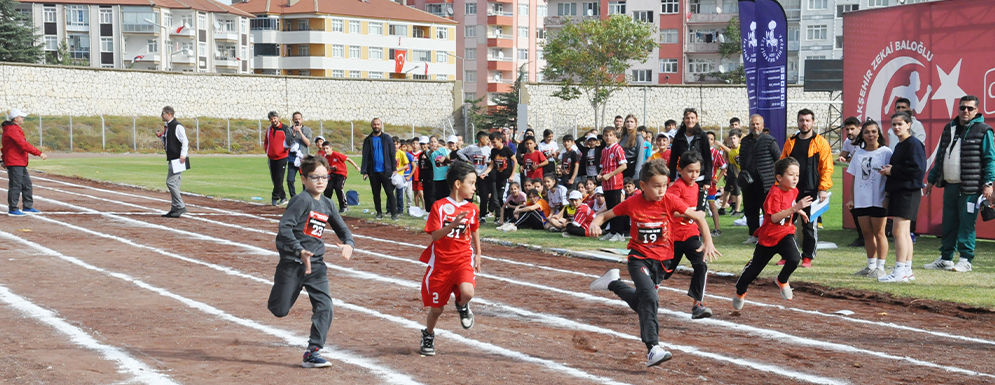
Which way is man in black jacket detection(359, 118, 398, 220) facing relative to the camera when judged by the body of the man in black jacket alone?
toward the camera

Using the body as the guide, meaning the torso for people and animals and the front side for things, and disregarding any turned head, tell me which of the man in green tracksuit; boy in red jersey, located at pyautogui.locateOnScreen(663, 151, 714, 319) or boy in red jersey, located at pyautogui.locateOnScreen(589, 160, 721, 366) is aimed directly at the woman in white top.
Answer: the man in green tracksuit

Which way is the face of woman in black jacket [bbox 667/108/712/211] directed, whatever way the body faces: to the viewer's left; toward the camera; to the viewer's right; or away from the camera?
toward the camera

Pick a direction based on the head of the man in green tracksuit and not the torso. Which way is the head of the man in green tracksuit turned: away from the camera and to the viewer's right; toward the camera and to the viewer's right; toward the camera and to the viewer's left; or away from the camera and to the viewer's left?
toward the camera and to the viewer's left

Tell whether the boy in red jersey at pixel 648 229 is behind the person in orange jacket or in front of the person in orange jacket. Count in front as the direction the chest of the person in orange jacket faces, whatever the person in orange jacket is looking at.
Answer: in front

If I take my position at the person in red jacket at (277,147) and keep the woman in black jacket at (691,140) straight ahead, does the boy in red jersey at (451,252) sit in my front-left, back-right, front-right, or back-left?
front-right

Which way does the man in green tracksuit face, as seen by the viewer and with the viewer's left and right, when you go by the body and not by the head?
facing the viewer and to the left of the viewer

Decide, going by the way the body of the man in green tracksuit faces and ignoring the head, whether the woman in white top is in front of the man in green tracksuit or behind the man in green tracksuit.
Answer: in front

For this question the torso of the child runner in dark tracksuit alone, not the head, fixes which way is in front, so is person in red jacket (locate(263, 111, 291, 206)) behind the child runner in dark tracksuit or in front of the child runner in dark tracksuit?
behind

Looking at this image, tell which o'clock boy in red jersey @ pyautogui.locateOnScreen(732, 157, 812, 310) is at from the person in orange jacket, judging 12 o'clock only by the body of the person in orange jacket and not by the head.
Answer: The boy in red jersey is roughly at 12 o'clock from the person in orange jacket.

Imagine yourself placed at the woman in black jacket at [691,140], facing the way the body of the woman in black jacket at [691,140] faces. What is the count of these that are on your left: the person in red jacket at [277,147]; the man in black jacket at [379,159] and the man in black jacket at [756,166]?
1

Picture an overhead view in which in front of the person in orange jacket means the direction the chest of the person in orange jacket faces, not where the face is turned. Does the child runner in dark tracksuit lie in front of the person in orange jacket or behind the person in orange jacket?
in front

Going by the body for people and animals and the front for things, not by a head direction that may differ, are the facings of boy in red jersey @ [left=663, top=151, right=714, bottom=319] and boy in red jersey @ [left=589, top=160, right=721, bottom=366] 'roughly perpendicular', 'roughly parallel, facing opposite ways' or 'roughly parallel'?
roughly parallel

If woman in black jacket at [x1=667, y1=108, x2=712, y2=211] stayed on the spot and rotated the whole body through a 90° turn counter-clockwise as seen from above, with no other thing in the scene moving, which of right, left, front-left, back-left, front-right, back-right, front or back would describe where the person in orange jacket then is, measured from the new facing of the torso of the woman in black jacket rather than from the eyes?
front-right

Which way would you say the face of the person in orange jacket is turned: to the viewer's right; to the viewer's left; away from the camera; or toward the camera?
toward the camera
